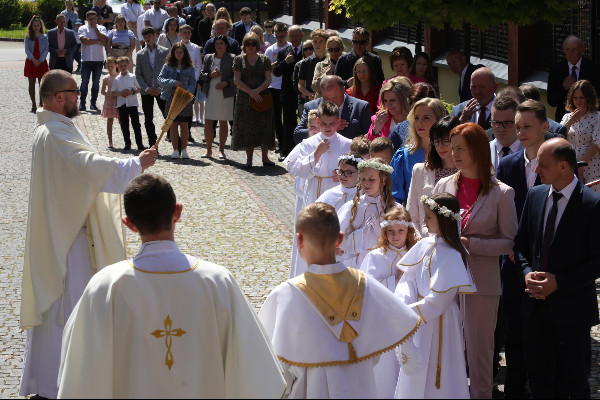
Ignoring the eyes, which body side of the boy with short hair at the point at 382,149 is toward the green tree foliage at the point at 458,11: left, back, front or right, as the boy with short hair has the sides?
back

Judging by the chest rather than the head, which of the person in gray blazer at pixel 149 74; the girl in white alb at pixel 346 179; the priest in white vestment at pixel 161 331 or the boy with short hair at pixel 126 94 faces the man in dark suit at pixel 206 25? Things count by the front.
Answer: the priest in white vestment

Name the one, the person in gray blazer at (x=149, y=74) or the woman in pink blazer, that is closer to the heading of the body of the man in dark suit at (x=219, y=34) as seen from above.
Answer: the woman in pink blazer

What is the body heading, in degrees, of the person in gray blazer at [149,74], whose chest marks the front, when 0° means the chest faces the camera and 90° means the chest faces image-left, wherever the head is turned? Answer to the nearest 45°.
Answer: approximately 0°

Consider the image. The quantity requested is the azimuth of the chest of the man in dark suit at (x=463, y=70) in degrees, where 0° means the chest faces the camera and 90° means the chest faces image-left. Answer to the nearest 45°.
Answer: approximately 45°

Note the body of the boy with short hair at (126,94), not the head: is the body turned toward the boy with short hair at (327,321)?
yes

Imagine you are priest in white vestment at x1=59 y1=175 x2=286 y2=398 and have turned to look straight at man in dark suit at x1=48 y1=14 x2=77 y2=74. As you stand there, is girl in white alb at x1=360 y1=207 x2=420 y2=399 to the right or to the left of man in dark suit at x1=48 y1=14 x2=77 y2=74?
right

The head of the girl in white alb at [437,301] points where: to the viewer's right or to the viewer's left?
to the viewer's left

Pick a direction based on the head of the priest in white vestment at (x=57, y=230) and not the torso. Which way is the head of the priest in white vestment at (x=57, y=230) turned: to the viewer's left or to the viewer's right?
to the viewer's right

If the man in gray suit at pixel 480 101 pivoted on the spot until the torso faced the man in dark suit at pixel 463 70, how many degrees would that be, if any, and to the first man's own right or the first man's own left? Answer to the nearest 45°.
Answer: approximately 135° to the first man's own right

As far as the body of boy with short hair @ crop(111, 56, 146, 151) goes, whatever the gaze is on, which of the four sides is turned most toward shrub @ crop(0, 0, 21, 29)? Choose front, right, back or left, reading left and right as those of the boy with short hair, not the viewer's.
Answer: back

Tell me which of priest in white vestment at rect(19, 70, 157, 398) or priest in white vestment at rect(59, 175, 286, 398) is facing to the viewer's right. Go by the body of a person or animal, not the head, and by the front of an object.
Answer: priest in white vestment at rect(19, 70, 157, 398)

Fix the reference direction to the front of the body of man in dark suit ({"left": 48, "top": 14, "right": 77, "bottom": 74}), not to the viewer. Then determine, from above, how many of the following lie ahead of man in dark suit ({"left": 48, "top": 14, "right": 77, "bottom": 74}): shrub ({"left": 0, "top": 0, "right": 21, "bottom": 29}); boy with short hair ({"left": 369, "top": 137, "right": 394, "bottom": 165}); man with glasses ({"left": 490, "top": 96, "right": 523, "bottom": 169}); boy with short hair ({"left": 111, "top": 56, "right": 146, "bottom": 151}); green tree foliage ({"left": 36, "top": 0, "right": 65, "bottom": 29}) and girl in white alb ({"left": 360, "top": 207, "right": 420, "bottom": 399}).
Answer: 4

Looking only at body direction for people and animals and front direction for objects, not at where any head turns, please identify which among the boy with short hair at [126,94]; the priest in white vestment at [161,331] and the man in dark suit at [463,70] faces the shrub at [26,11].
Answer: the priest in white vestment

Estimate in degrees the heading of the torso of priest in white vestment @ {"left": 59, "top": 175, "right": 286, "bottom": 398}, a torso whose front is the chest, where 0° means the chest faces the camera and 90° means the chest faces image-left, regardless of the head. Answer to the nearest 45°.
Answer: approximately 180°

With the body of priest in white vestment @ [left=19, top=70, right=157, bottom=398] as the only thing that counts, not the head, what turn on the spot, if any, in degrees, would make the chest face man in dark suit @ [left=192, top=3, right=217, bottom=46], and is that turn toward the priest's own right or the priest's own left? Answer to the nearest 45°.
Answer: approximately 90° to the priest's own left

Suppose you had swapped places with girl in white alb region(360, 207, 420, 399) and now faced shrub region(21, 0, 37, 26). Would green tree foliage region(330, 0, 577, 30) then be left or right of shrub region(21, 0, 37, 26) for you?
right
